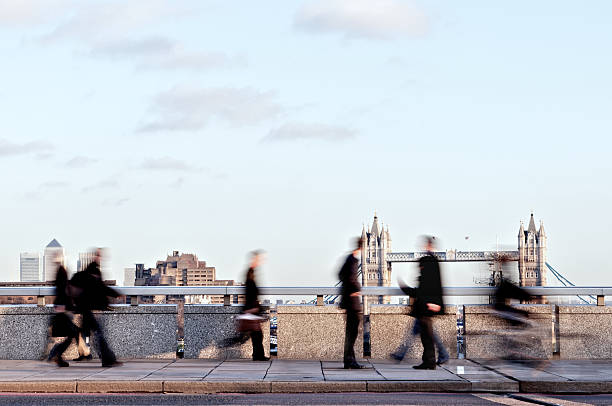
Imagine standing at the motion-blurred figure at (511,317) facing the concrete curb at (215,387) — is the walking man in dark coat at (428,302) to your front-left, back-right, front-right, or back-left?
front-right

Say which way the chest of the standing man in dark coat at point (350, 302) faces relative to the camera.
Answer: to the viewer's right

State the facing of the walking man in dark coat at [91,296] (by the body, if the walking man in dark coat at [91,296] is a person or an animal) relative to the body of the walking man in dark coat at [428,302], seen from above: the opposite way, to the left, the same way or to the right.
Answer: the opposite way

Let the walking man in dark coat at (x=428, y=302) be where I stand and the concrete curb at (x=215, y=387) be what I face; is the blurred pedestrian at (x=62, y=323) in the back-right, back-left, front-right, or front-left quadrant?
front-right
